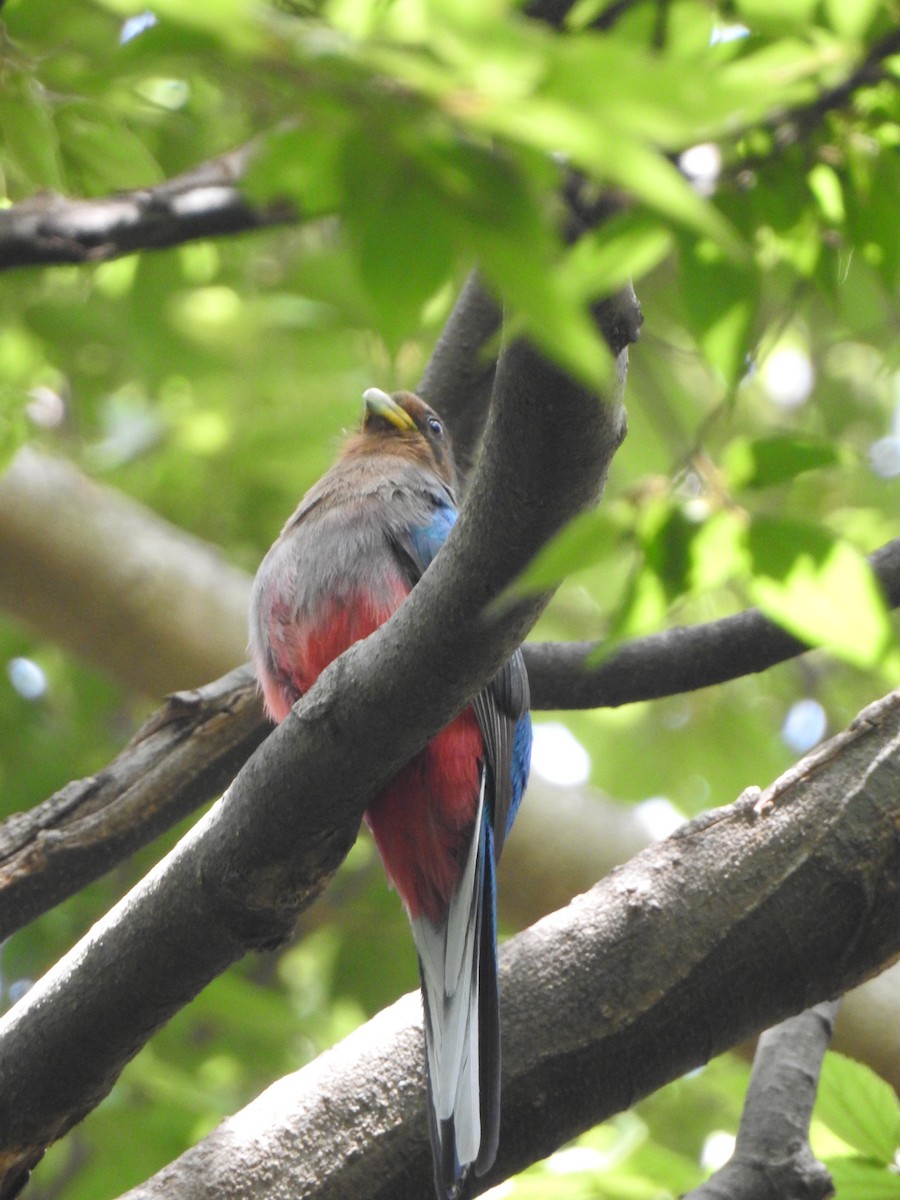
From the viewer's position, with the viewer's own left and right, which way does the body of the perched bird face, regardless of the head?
facing the viewer and to the left of the viewer

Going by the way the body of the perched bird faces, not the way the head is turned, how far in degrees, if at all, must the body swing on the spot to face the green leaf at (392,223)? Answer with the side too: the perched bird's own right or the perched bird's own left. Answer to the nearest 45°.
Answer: approximately 45° to the perched bird's own left

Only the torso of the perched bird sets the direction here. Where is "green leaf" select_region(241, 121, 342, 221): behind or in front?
in front

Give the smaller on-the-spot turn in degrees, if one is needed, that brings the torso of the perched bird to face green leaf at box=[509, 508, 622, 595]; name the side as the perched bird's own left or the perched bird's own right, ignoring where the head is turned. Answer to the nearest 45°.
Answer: approximately 45° to the perched bird's own left
